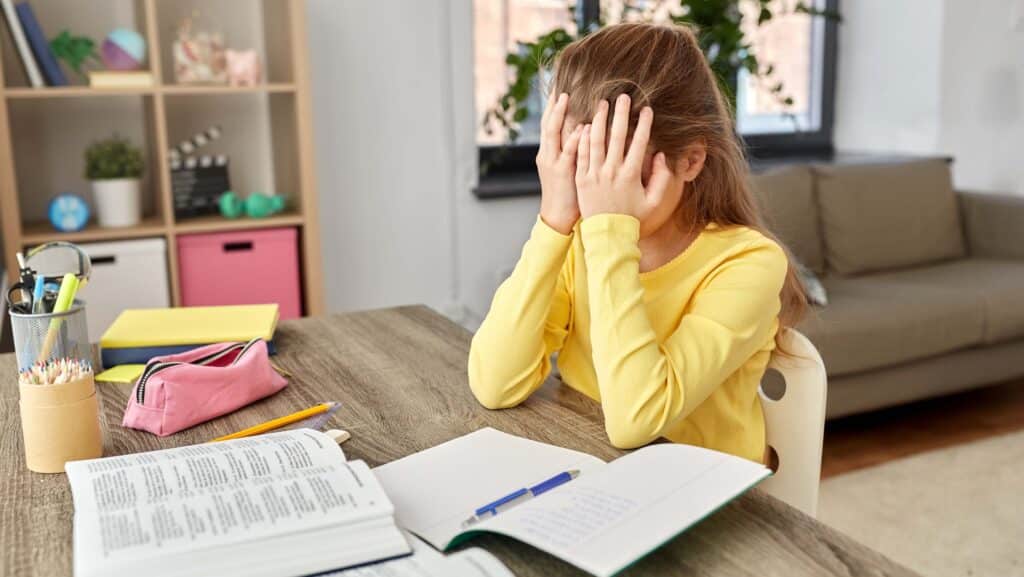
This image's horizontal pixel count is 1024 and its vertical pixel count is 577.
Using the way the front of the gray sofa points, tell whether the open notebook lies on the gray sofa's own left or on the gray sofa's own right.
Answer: on the gray sofa's own right

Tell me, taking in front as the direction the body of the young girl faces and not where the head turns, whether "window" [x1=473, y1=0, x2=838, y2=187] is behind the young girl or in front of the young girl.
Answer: behind

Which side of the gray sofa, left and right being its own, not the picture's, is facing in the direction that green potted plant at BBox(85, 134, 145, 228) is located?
right

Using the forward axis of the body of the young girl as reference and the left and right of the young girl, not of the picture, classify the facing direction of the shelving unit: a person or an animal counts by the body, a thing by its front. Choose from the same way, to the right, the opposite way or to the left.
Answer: to the left

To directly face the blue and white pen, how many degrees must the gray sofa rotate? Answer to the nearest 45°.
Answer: approximately 45° to its right

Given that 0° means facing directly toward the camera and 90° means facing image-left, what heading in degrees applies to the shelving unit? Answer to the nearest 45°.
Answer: approximately 0°

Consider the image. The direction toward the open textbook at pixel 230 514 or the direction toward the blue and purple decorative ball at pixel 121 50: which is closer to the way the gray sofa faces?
the open textbook

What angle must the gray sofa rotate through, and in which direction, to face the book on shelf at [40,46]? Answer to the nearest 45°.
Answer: approximately 90° to its right

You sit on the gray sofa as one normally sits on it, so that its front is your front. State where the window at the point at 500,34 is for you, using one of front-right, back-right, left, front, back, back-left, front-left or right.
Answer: back-right

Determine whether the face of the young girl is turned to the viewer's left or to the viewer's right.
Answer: to the viewer's left

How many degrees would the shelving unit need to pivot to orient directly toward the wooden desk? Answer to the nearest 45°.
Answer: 0° — it already faces it
